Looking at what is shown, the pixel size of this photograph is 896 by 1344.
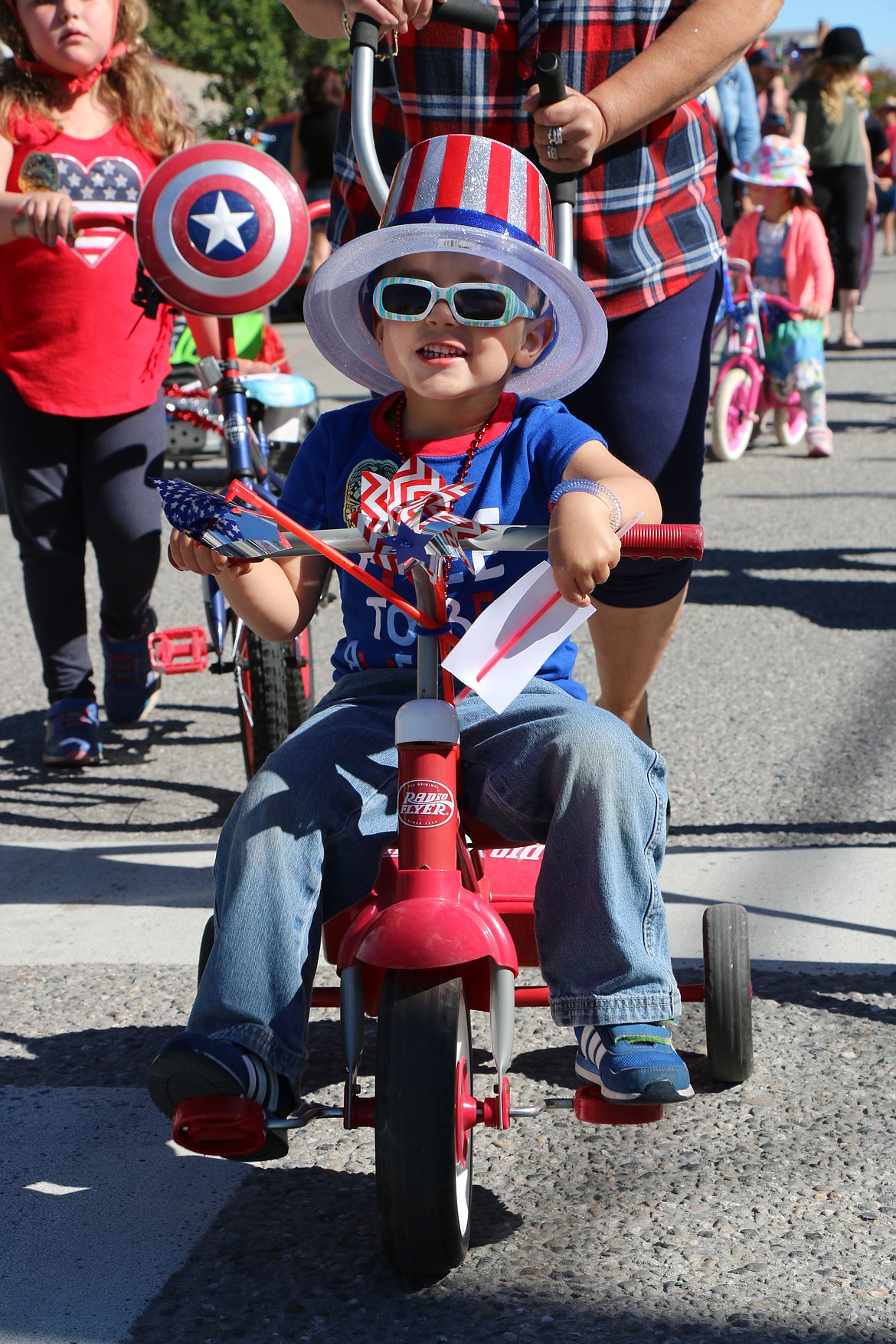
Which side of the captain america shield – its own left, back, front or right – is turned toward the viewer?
front

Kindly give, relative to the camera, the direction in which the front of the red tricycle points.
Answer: facing the viewer

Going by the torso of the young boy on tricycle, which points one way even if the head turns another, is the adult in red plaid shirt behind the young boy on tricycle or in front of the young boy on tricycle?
behind

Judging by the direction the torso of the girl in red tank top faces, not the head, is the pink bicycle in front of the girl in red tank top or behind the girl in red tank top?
behind

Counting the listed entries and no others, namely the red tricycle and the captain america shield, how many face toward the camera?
2

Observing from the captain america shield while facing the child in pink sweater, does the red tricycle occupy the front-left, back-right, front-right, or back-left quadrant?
back-right

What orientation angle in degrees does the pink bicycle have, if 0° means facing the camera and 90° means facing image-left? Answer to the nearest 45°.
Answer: approximately 45°

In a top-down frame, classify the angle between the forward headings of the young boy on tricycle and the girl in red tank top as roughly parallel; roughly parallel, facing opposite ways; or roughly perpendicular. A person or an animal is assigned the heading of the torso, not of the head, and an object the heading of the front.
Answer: roughly parallel

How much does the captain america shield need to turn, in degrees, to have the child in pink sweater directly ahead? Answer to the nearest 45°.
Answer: approximately 135° to its left

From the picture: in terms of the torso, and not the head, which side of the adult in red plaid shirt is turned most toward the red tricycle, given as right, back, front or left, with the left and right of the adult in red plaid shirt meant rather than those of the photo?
front

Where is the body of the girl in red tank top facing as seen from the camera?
toward the camera
